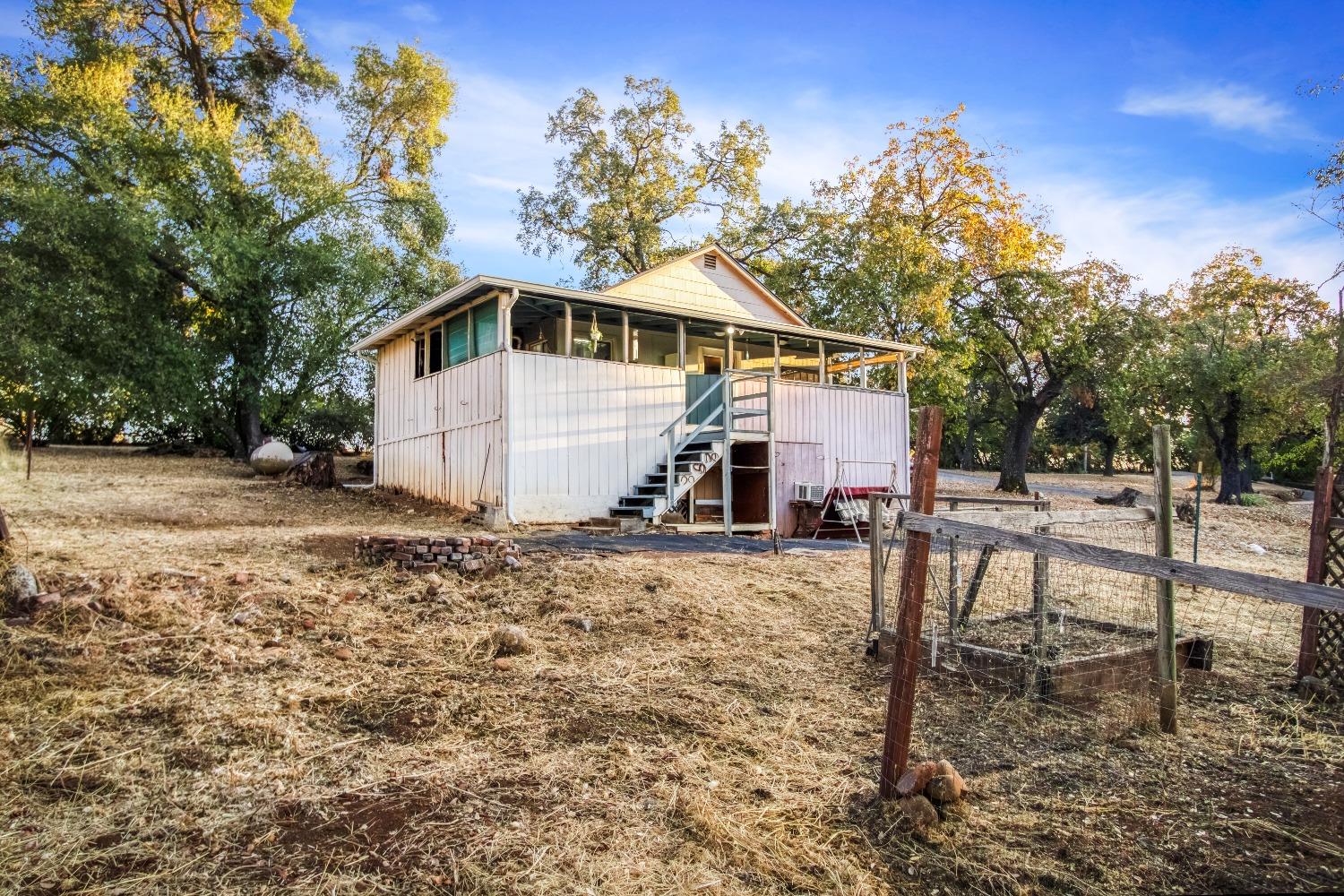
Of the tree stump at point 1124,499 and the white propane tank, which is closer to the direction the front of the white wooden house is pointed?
the tree stump

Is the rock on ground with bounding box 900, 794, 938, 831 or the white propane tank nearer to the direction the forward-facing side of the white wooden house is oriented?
the rock on ground

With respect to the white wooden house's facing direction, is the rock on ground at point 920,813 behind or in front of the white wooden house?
in front

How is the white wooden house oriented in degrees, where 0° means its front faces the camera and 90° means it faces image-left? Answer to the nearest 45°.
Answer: approximately 315°

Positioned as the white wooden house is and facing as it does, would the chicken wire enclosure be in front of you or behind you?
in front

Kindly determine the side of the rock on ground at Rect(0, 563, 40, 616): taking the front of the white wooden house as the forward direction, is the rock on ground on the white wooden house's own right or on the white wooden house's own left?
on the white wooden house's own right

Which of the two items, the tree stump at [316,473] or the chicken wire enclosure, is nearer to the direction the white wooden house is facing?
the chicken wire enclosure

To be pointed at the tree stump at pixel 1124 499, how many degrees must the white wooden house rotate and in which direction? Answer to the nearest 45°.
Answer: approximately 90° to its left

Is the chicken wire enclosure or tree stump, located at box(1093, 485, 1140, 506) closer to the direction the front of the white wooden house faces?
the chicken wire enclosure
